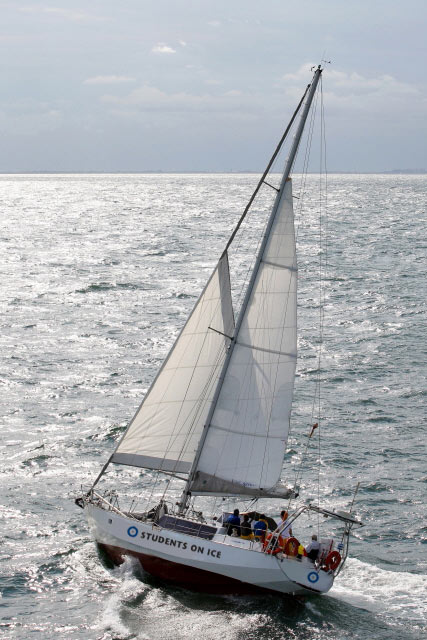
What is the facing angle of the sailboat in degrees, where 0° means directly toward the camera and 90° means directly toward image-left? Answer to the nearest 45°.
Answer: approximately 135°

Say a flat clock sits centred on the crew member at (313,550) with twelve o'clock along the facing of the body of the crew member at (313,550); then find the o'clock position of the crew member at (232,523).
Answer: the crew member at (232,523) is roughly at 11 o'clock from the crew member at (313,550).

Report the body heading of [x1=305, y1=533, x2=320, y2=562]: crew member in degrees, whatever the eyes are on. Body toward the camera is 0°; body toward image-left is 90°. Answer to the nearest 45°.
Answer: approximately 135°
